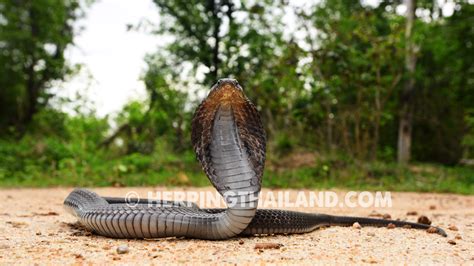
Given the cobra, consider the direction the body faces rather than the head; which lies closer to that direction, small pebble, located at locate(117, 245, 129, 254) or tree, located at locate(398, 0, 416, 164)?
the small pebble

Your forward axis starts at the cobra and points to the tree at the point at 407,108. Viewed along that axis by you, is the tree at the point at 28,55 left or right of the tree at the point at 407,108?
left

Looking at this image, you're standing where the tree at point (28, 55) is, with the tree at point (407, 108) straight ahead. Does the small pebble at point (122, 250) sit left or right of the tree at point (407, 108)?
right

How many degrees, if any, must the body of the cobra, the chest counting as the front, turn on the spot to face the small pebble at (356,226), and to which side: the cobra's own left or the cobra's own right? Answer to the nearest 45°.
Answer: approximately 135° to the cobra's own left

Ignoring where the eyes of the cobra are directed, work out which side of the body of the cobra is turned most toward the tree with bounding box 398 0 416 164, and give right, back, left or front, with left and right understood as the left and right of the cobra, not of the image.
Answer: back

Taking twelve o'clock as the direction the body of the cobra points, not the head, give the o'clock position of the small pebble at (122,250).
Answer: The small pebble is roughly at 2 o'clock from the cobra.
